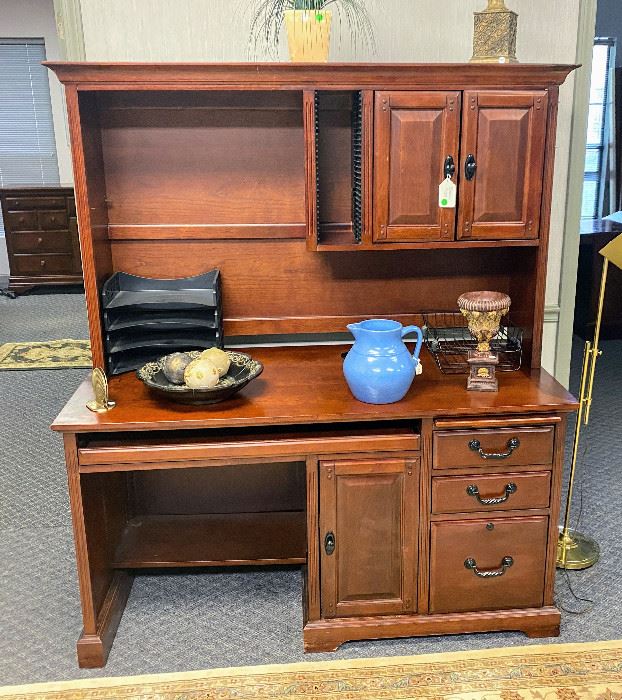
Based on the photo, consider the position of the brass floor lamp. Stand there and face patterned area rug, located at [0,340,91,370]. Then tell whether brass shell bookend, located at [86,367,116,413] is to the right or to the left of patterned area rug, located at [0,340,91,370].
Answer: left

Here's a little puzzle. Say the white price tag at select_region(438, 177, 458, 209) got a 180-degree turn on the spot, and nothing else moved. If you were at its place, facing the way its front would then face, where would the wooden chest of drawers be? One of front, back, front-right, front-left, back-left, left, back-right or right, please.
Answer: front-left

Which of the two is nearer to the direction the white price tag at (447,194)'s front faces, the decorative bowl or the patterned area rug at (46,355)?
the decorative bowl
